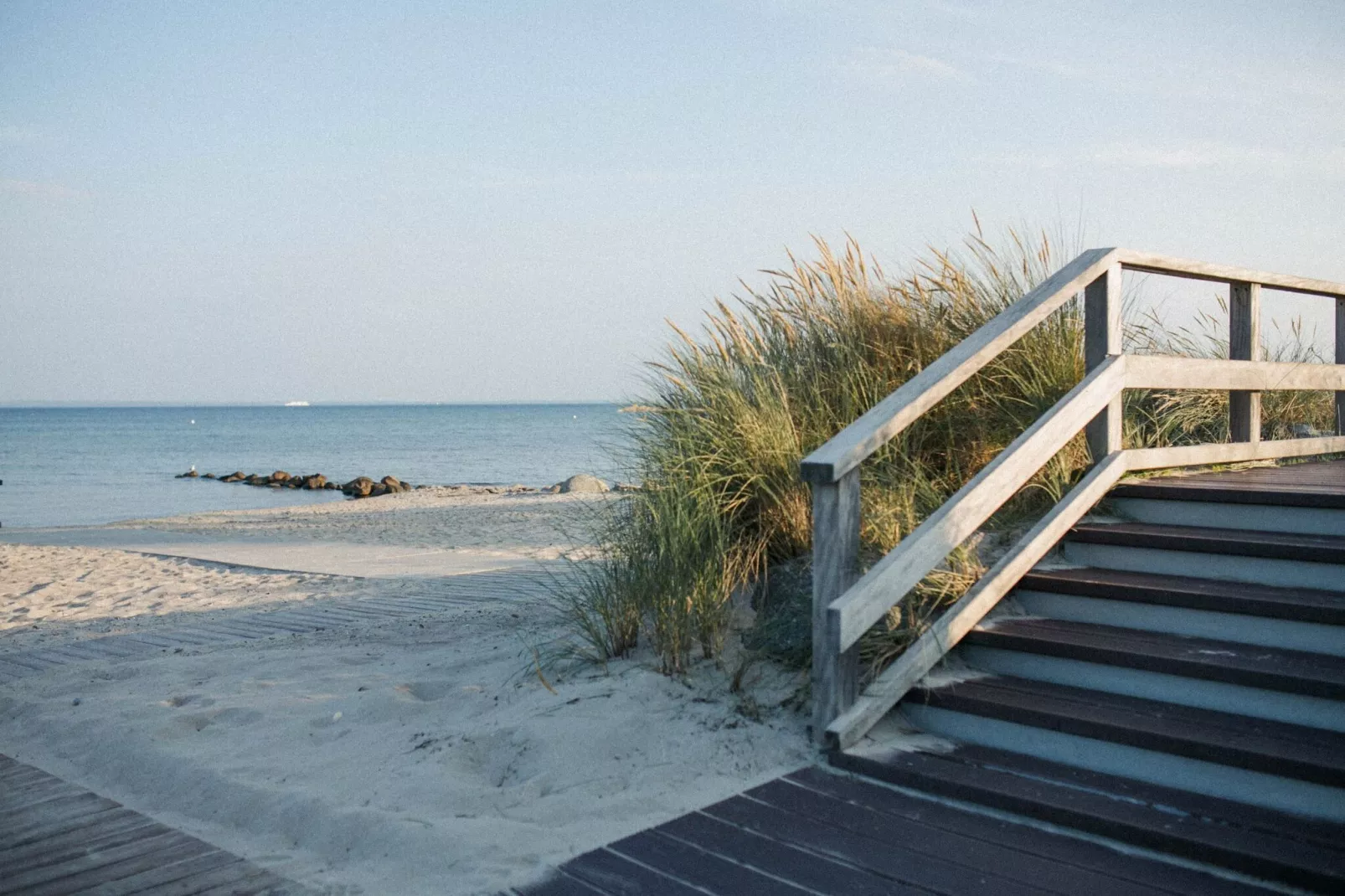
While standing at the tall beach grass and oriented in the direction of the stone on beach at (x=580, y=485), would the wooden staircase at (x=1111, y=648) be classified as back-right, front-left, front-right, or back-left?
back-right

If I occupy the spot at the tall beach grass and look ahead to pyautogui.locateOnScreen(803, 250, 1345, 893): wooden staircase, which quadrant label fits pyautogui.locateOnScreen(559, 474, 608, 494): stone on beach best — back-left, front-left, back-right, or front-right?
back-left

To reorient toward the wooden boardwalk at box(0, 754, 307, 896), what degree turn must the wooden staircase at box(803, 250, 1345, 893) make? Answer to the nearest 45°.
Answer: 0° — it already faces it

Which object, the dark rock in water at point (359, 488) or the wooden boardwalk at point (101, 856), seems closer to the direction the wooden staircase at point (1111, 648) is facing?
the wooden boardwalk

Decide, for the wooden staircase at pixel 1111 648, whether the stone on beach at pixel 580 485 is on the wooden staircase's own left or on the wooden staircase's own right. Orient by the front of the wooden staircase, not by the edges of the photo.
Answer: on the wooden staircase's own right

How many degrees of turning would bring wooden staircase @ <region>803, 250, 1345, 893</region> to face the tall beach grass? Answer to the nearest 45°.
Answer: approximately 90° to its right

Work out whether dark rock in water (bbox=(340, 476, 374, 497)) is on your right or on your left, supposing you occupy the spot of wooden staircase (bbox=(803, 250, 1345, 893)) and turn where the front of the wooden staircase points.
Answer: on your right

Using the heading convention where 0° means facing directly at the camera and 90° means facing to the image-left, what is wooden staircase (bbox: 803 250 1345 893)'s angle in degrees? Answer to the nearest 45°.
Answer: approximately 45°
